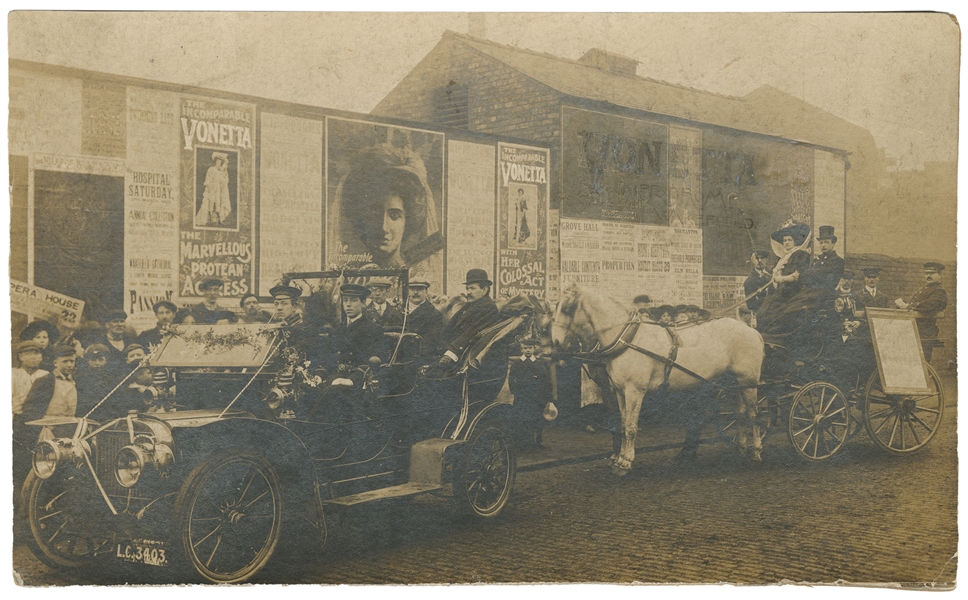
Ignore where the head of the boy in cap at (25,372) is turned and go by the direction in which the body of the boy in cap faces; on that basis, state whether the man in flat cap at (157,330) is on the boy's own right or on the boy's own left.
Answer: on the boy's own left

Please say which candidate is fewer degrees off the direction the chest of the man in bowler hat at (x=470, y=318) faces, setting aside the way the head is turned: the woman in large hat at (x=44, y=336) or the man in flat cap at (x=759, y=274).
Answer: the woman in large hat

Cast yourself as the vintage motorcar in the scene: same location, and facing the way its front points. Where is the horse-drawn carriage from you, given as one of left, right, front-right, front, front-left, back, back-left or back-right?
back-left

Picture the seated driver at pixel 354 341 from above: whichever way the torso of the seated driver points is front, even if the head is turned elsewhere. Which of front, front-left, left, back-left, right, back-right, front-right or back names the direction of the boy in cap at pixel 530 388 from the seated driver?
back-left

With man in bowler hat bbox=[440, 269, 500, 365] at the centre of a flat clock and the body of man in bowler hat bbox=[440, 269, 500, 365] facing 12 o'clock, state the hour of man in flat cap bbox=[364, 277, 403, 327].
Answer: man in flat cap bbox=[364, 277, 403, 327] is roughly at 1 o'clock from man in bowler hat bbox=[440, 269, 500, 365].

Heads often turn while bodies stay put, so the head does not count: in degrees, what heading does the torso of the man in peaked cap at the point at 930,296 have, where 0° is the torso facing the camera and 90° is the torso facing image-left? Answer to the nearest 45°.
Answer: approximately 45°

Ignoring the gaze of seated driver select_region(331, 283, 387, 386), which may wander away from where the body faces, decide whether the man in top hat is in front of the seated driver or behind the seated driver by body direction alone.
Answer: behind

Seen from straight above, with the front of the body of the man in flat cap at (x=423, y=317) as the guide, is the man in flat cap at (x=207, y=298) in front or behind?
in front

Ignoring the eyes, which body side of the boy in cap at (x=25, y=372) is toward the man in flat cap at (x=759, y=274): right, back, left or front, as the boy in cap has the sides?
left

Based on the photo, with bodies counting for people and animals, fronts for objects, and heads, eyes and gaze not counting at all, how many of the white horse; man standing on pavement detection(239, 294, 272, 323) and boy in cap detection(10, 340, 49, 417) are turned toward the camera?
2

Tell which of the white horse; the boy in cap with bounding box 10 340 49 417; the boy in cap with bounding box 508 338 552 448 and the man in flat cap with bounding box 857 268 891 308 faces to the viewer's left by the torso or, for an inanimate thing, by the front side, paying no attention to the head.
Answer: the white horse

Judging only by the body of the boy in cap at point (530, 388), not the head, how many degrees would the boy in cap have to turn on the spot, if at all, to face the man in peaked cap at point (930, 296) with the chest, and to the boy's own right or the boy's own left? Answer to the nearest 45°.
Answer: approximately 90° to the boy's own left
